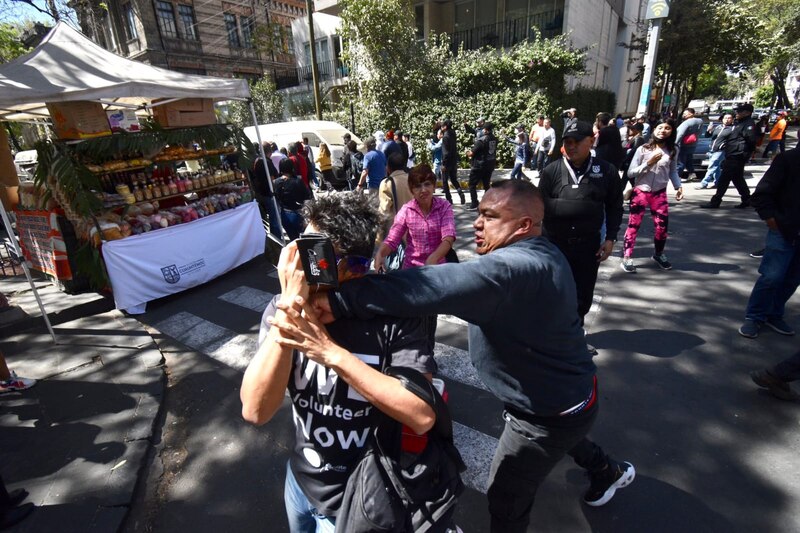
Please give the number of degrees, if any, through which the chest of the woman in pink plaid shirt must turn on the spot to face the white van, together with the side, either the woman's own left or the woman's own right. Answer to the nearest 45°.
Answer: approximately 180°

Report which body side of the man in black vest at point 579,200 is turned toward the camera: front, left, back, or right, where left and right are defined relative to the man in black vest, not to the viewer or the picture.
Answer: front

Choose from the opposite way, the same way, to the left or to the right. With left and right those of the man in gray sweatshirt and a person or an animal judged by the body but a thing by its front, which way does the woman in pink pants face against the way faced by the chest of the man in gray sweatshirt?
to the left

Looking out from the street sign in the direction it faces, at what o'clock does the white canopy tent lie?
The white canopy tent is roughly at 1 o'clock from the street sign.

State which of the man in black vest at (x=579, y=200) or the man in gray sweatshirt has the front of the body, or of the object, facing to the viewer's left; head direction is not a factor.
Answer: the man in gray sweatshirt

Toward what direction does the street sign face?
toward the camera

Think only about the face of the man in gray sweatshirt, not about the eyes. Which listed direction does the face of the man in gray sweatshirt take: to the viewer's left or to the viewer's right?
to the viewer's left

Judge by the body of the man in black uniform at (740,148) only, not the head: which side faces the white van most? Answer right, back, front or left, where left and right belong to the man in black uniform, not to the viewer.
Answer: front

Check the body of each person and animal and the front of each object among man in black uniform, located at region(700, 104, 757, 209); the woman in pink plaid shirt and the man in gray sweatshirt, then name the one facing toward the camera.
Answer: the woman in pink plaid shirt

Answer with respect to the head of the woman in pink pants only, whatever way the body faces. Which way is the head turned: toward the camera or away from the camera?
toward the camera

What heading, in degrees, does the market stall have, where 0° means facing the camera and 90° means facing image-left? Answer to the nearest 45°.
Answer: approximately 315°

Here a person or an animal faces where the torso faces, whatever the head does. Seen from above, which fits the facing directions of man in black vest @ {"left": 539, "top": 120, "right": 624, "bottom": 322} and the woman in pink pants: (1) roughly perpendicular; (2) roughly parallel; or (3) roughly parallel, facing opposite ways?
roughly parallel

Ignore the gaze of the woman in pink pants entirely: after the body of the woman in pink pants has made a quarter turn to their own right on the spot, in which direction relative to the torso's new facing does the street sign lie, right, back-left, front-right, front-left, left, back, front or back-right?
right

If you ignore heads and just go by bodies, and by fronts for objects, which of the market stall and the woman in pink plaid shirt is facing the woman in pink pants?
the market stall

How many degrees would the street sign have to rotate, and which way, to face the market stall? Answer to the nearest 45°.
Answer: approximately 45° to its right

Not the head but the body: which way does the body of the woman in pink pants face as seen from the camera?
toward the camera

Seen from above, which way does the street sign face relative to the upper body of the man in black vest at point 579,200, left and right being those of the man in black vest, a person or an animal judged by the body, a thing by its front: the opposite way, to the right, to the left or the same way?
the same way

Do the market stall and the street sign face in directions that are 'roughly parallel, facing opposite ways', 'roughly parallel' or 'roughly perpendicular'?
roughly perpendicular

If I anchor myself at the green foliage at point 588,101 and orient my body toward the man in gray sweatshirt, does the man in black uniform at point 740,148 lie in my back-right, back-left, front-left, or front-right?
front-left
